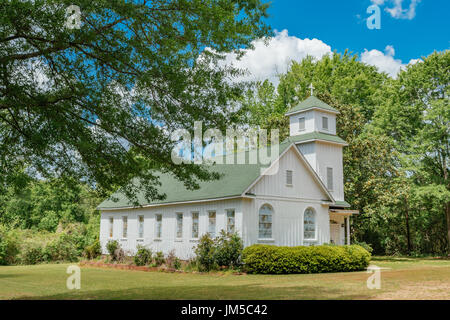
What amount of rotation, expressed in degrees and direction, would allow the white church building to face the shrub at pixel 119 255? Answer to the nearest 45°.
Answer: approximately 180°

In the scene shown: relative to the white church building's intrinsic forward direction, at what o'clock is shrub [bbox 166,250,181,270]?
The shrub is roughly at 4 o'clock from the white church building.

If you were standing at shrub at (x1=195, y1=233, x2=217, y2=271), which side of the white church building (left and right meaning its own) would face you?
right

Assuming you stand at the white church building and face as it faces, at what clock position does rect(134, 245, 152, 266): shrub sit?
The shrub is roughly at 5 o'clock from the white church building.

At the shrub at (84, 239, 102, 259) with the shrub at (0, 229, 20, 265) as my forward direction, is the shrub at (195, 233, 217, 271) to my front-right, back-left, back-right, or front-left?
back-left

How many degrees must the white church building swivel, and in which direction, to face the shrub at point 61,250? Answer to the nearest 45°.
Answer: approximately 180°

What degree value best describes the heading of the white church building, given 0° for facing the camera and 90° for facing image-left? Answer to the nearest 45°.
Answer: approximately 315°

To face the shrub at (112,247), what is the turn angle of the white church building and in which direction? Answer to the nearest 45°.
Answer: approximately 180°

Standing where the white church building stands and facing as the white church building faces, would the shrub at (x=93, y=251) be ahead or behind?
behind

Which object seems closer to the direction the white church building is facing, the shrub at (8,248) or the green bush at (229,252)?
the green bush
